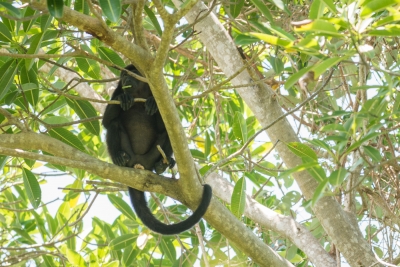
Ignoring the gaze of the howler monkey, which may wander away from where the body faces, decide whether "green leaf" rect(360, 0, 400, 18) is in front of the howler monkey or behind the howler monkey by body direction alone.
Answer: in front
